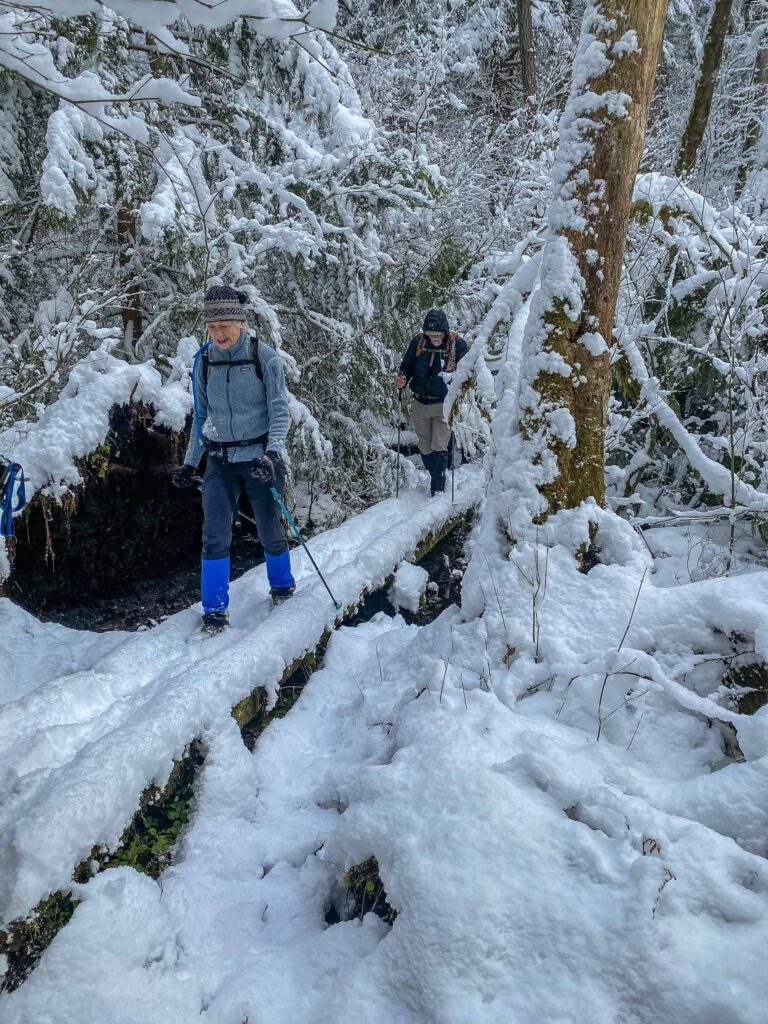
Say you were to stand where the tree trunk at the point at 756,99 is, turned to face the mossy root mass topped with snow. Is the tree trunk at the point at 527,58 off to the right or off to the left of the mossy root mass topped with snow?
right

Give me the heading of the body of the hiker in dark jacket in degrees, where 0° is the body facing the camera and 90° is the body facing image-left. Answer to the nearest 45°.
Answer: approximately 0°

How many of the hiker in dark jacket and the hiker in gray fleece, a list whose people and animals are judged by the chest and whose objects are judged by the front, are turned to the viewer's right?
0

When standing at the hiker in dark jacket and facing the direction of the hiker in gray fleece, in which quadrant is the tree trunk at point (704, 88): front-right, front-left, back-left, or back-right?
back-left

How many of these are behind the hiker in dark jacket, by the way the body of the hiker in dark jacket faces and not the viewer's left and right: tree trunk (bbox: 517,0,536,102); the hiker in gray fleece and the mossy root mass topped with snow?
1

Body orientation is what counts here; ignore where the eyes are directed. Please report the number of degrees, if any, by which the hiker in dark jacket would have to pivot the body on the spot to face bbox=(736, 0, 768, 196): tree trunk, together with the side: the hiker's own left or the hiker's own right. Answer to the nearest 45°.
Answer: approximately 135° to the hiker's own left

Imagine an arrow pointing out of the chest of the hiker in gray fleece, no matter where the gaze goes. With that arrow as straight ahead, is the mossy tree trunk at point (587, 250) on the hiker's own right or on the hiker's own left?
on the hiker's own left

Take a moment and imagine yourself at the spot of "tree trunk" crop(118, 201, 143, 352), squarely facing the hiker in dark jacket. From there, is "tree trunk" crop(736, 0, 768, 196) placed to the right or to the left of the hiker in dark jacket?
left

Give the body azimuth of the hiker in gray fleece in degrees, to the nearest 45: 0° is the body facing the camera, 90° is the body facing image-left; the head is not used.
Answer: approximately 45°

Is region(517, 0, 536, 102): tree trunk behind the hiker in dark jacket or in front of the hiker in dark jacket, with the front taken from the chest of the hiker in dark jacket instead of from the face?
behind

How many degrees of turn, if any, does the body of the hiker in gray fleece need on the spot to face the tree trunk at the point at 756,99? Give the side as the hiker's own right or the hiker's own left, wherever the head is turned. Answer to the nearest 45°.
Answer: approximately 180°

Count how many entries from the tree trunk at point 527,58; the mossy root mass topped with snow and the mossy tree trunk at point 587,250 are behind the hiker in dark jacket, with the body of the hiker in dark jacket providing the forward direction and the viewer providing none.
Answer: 1
